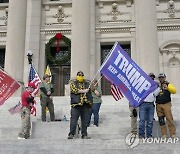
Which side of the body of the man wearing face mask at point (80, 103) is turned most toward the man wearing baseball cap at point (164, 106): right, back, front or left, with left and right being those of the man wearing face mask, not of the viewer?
left

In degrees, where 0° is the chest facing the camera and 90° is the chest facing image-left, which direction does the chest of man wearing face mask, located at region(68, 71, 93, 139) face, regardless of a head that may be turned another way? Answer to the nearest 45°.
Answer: approximately 0°

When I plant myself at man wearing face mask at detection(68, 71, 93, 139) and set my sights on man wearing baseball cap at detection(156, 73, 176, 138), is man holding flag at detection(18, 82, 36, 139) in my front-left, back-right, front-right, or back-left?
back-left

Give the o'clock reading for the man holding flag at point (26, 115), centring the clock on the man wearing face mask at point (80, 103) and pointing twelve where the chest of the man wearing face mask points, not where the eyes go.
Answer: The man holding flag is roughly at 4 o'clock from the man wearing face mask.
